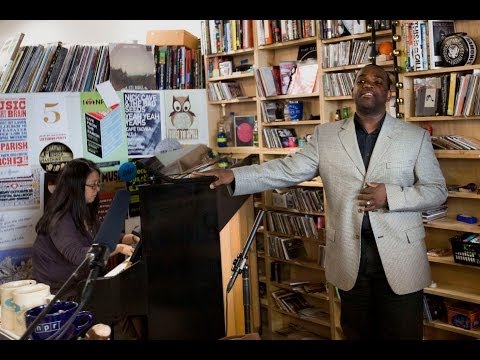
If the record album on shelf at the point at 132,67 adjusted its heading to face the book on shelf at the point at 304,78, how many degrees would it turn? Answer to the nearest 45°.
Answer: approximately 45° to its left

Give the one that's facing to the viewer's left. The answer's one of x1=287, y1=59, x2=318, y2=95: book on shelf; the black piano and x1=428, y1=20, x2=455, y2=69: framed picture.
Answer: the black piano

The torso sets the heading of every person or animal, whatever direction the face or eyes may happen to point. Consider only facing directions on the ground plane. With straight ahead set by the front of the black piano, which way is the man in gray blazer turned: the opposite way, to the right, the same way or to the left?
to the left

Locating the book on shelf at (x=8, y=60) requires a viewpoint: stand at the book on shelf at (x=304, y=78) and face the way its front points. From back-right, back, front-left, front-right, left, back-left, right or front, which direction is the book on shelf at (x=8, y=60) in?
right

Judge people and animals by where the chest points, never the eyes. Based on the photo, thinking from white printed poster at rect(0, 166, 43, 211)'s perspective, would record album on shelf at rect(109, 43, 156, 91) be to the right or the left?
on its left

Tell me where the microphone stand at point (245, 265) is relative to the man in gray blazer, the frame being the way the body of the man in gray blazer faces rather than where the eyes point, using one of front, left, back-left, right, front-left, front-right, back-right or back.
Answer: right

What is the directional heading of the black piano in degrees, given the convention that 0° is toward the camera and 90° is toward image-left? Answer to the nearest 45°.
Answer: approximately 90°

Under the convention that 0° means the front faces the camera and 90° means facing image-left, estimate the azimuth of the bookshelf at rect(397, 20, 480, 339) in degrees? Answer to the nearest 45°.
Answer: approximately 45°

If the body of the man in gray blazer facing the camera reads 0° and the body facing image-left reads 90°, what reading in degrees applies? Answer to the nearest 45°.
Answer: approximately 0°
